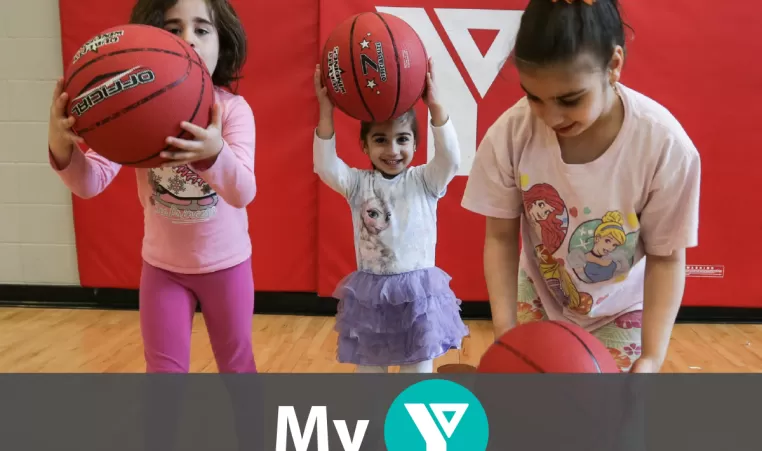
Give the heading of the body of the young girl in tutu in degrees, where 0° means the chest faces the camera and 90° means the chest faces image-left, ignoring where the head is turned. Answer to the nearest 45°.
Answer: approximately 0°

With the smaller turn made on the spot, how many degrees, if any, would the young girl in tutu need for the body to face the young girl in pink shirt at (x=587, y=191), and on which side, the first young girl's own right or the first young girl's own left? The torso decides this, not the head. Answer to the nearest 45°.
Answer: approximately 45° to the first young girl's own left

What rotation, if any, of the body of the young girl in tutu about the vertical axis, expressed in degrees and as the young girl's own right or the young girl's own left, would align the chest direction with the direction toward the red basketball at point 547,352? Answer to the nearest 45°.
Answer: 0° — they already face it
